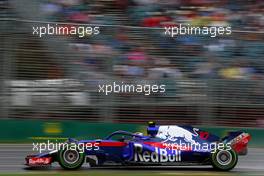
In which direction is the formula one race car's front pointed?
to the viewer's left
